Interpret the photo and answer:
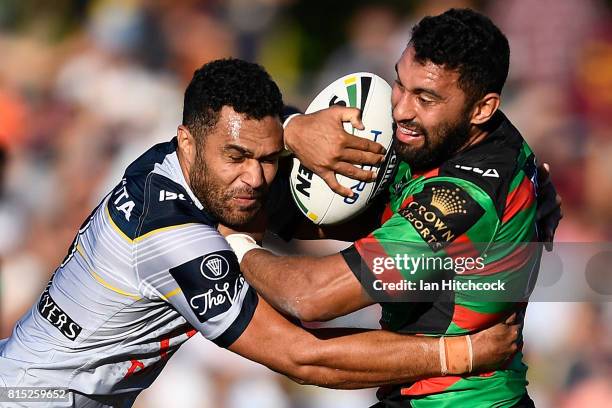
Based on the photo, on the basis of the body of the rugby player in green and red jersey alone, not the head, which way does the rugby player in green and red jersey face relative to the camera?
to the viewer's left
